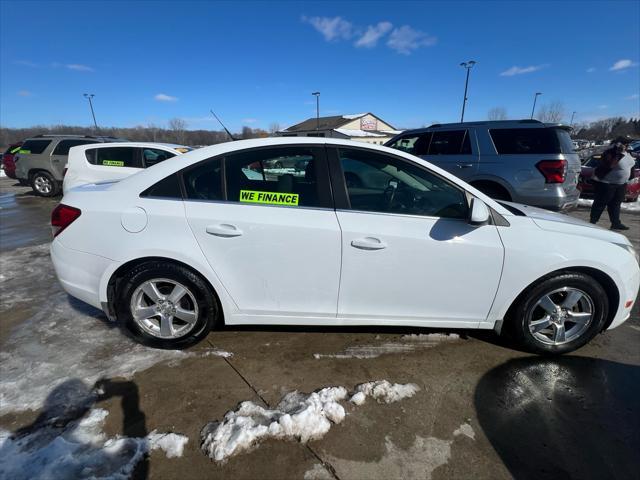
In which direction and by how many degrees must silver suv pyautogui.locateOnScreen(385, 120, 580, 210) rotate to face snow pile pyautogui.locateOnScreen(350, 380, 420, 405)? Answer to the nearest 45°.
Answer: approximately 135° to its left

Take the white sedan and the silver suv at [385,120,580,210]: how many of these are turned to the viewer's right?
1

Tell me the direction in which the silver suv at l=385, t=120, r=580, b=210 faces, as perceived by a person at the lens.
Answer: facing away from the viewer and to the left of the viewer

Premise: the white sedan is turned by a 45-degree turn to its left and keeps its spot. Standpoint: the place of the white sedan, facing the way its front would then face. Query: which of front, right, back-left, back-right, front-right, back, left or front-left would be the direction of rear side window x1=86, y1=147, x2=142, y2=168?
left

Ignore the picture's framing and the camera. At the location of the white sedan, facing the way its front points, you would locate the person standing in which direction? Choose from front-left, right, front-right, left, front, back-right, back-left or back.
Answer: front-left

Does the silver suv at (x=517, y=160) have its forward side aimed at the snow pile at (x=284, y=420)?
no

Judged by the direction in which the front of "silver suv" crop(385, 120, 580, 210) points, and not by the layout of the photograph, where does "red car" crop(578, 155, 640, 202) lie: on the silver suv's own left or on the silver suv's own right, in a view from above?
on the silver suv's own right

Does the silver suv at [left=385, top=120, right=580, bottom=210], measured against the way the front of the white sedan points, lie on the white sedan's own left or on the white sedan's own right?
on the white sedan's own left

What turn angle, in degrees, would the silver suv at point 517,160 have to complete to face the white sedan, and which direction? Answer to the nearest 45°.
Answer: approximately 135° to its left

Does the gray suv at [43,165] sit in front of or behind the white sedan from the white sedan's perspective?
behind

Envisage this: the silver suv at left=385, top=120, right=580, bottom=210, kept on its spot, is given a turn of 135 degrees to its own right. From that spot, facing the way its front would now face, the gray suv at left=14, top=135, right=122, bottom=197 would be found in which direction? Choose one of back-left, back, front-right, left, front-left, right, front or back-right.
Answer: back

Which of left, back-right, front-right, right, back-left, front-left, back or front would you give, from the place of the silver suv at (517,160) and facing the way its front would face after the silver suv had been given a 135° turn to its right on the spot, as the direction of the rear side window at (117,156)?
back

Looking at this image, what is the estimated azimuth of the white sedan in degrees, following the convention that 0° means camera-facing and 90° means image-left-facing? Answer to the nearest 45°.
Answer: approximately 270°
